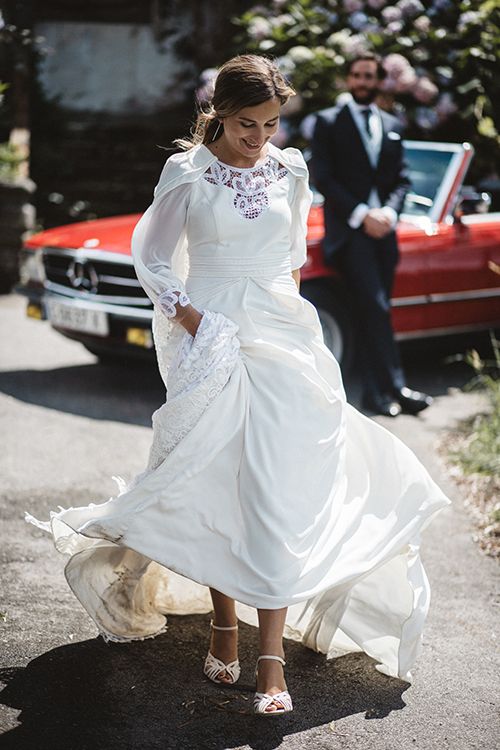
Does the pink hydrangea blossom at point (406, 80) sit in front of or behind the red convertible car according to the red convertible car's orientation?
behind

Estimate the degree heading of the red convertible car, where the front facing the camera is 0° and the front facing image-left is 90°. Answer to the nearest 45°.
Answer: approximately 45°

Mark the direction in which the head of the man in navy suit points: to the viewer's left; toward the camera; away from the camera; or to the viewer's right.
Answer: toward the camera

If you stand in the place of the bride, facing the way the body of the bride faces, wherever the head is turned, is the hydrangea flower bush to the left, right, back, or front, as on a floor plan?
back

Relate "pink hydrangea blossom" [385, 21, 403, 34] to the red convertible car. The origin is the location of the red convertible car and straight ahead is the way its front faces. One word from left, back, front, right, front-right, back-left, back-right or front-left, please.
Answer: back-right

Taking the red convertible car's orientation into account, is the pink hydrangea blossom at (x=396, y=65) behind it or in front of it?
behind

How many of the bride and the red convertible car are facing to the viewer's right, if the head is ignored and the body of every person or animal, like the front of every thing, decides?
0

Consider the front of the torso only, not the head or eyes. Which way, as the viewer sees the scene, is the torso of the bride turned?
toward the camera

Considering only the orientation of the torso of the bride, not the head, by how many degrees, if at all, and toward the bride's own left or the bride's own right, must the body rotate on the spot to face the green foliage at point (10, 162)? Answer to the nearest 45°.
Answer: approximately 180°

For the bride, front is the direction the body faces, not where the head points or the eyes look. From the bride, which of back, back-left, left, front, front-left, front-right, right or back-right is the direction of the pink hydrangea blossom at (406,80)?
back

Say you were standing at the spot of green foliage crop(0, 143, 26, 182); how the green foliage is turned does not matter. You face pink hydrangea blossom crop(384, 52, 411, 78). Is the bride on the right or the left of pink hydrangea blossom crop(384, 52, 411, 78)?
right

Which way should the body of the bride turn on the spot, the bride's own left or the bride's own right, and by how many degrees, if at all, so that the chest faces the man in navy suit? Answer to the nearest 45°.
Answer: approximately 180°
